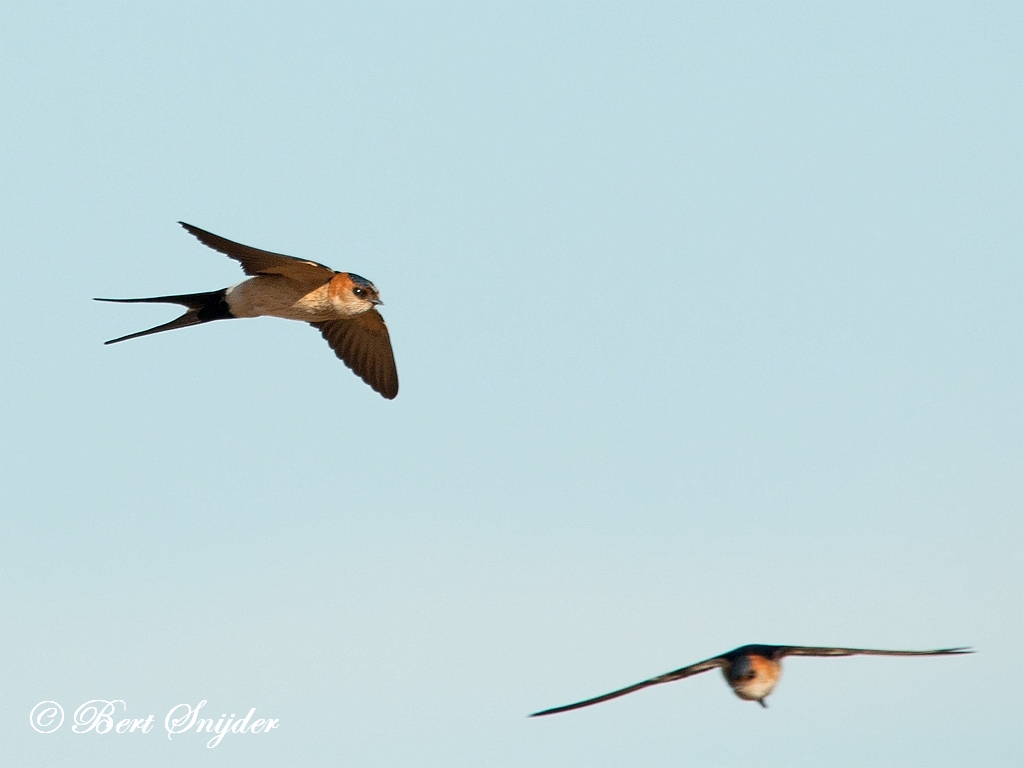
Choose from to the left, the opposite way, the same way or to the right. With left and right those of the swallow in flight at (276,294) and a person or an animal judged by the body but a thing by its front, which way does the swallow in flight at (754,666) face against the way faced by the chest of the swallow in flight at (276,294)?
to the right

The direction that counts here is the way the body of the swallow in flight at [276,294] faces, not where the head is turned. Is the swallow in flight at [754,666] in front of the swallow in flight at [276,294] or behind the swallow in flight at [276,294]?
in front

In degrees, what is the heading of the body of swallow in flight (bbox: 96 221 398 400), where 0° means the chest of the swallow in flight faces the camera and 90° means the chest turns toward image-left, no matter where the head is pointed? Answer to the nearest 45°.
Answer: approximately 270°

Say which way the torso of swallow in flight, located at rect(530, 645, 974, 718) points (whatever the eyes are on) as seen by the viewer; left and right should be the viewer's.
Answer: facing the viewer

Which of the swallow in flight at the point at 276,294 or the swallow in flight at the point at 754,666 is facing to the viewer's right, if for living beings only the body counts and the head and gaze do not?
the swallow in flight at the point at 276,294

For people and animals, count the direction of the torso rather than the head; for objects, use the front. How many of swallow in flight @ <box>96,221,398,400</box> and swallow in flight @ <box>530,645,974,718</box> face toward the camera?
1

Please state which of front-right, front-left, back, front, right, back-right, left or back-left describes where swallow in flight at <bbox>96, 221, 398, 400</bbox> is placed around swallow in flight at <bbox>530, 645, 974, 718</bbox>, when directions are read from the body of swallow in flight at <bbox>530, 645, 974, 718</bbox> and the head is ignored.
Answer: right
